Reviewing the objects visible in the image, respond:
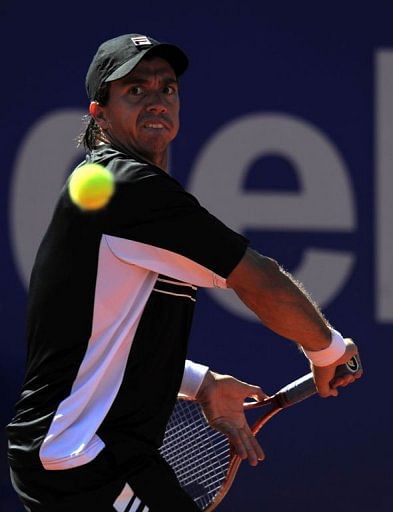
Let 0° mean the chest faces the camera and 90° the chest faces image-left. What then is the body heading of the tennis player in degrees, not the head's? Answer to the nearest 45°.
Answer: approximately 270°
